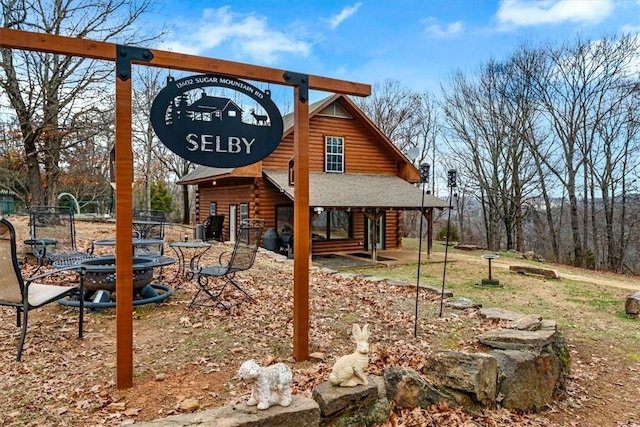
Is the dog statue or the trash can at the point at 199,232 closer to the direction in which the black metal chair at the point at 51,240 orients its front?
the dog statue

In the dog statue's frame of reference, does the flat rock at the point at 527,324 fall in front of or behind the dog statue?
behind

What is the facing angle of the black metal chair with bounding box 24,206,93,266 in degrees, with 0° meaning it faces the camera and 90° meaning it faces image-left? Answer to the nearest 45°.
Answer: approximately 315°

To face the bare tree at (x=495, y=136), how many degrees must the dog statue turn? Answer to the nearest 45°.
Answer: approximately 180°

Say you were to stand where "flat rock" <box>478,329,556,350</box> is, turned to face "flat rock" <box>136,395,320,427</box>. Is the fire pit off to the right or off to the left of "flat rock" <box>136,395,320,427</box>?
right

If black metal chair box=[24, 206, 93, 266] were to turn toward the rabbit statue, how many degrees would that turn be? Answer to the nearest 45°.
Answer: approximately 45° to its right

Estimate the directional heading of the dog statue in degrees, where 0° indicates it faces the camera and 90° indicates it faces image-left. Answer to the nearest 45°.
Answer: approximately 45°

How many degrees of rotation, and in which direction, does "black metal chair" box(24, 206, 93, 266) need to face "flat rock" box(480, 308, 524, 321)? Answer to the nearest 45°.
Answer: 0° — it already faces it

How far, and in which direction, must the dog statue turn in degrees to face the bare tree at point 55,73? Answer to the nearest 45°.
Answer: approximately 90° to its right

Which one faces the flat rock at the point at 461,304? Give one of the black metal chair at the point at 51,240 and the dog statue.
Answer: the black metal chair
